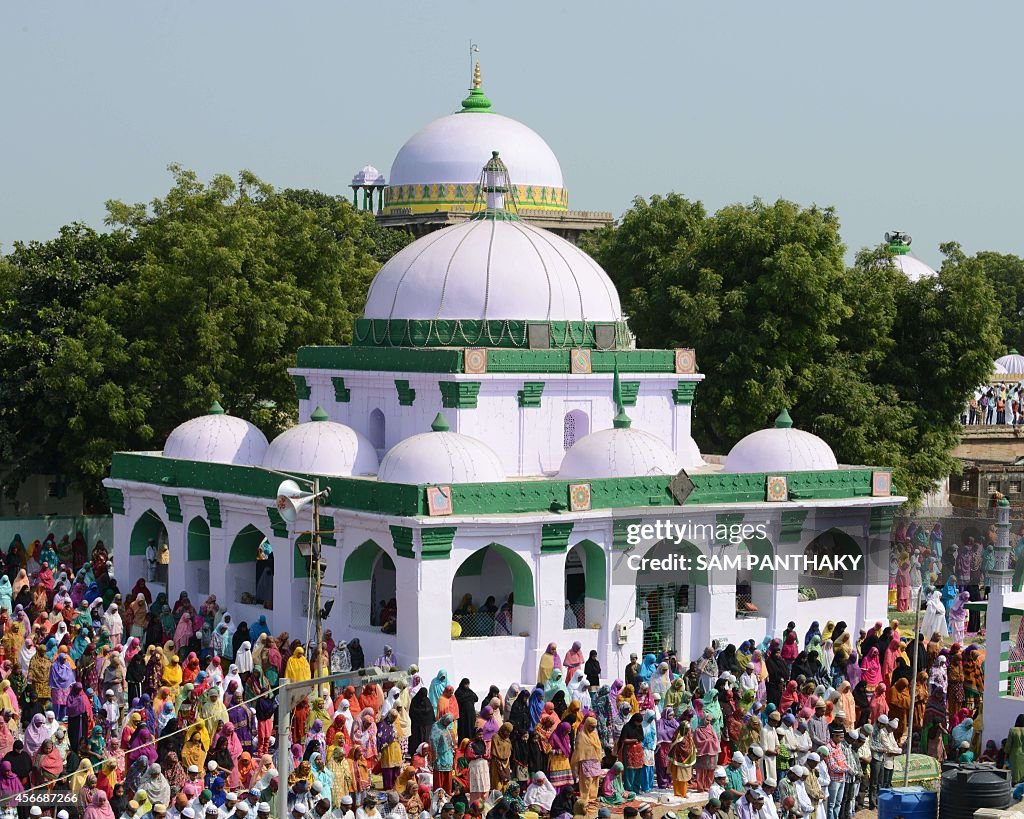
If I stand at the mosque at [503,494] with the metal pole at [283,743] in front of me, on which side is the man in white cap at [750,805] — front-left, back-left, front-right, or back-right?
front-left

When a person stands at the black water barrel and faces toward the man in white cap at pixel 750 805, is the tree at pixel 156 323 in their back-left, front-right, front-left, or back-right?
front-right
